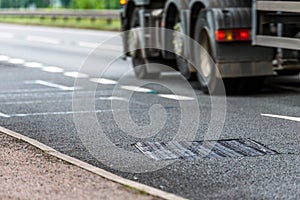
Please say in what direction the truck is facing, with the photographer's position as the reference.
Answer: facing away from the viewer and to the left of the viewer
